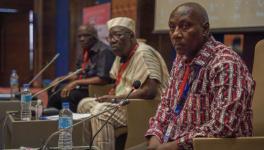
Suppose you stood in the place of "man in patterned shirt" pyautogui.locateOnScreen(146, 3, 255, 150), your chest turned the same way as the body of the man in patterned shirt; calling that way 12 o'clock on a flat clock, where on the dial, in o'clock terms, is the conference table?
The conference table is roughly at 2 o'clock from the man in patterned shirt.

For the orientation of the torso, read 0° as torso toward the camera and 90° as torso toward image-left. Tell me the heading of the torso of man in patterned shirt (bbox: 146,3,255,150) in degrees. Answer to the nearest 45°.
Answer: approximately 45°

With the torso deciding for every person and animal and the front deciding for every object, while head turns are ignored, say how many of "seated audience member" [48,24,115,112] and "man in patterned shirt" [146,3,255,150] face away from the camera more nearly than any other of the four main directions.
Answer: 0

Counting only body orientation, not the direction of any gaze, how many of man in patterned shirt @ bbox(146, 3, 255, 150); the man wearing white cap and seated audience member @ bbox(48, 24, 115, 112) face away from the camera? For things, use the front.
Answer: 0

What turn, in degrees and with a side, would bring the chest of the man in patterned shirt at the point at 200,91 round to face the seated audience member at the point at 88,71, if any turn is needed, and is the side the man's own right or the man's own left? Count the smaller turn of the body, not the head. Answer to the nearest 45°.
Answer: approximately 90° to the man's own right

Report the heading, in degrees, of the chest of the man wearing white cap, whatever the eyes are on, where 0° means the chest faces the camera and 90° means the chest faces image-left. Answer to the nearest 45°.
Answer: approximately 45°

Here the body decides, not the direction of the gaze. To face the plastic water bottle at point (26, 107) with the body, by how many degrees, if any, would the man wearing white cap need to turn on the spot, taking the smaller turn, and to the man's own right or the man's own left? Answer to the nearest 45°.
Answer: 0° — they already face it

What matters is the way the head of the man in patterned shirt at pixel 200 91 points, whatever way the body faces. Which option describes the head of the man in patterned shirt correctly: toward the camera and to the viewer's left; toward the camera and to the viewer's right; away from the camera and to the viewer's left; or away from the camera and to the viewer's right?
toward the camera and to the viewer's left

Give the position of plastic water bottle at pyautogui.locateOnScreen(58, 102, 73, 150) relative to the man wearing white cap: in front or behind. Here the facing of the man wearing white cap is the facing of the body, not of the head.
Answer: in front

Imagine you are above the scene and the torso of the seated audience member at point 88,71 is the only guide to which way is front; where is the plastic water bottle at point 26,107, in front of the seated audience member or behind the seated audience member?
in front
